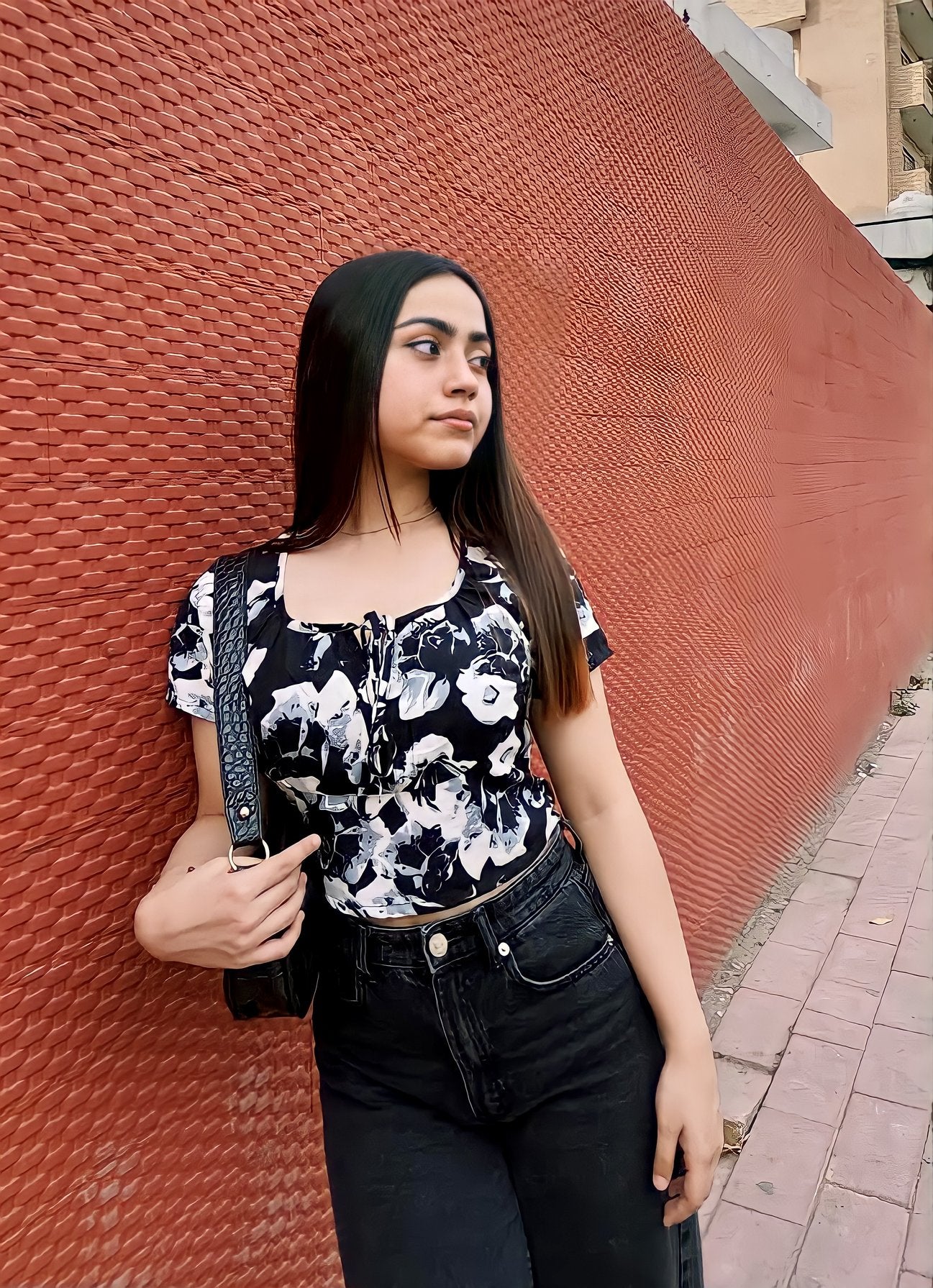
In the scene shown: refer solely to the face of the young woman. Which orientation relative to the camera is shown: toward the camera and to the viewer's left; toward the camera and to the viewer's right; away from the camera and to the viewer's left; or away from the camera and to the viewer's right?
toward the camera and to the viewer's right

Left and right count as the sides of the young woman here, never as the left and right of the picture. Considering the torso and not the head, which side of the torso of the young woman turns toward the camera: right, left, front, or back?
front

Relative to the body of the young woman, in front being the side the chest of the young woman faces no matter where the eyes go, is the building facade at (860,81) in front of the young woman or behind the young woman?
behind
